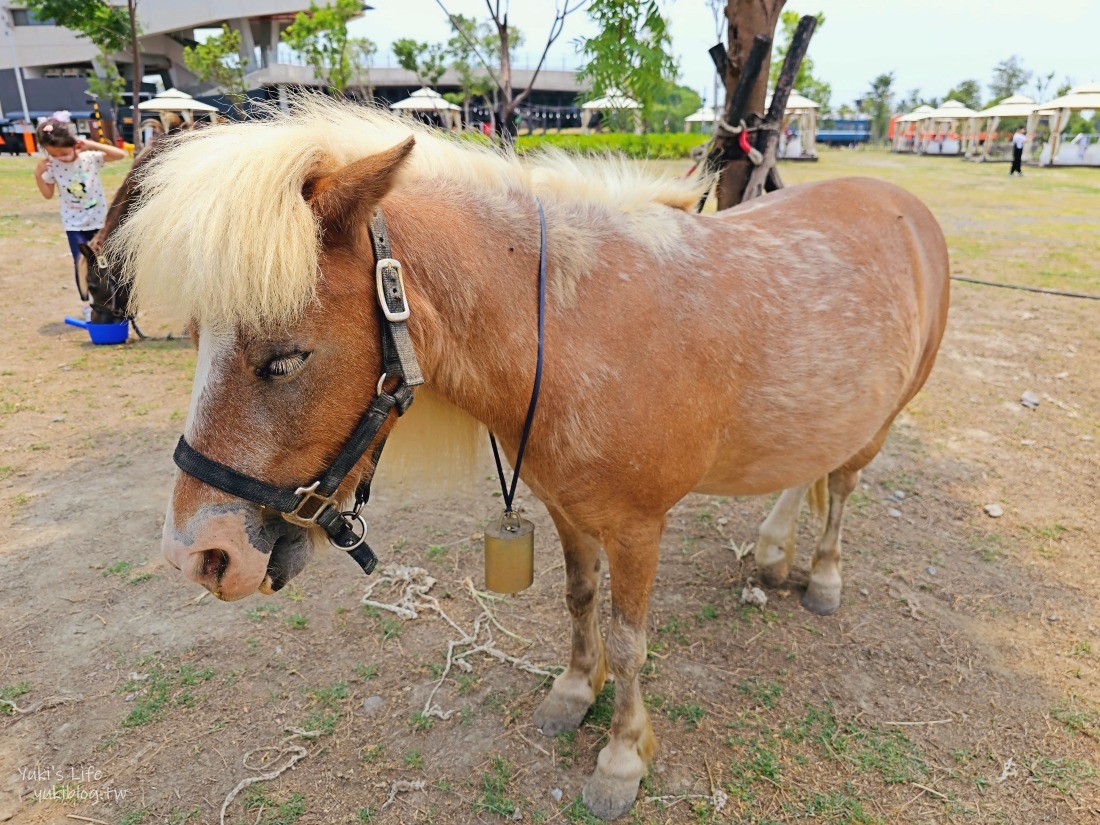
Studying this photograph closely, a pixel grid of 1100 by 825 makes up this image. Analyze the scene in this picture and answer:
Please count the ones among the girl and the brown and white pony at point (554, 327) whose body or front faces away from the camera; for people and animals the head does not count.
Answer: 0

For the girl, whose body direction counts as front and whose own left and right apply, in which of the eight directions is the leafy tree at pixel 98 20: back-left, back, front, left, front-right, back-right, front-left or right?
back

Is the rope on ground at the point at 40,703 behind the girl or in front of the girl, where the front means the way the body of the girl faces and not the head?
in front

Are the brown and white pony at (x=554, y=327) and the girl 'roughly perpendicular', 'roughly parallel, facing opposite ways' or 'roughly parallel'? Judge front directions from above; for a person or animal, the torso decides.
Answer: roughly perpendicular

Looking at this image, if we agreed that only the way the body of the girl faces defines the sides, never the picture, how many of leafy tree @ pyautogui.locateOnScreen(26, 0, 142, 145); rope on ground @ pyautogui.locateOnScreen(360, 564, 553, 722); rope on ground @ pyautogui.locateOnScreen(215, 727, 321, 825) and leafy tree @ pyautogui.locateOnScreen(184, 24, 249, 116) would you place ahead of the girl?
2

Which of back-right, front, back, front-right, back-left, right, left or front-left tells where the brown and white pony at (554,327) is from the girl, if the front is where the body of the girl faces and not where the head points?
front

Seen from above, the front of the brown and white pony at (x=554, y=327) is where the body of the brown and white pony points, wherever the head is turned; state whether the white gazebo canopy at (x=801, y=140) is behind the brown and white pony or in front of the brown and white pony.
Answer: behind

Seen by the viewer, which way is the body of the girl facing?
toward the camera

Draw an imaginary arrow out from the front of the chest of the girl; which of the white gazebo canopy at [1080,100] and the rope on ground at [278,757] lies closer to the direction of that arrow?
the rope on ground

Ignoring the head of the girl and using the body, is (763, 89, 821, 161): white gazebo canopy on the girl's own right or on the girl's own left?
on the girl's own left

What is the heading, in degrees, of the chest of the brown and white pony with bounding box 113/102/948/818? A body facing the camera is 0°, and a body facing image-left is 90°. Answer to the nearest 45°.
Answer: approximately 45°

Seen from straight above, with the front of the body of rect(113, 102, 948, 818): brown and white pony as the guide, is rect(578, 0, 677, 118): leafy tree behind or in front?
behind

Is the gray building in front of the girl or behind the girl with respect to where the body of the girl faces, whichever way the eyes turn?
behind
